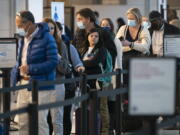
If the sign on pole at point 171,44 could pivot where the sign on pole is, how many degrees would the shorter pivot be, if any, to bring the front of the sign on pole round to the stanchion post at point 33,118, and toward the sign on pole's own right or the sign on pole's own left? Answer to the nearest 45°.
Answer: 0° — it already faces it

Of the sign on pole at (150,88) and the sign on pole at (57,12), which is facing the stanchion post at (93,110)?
the sign on pole at (57,12)

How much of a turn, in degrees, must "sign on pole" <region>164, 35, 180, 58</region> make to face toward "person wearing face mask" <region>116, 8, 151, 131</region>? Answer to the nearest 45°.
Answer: approximately 45° to its right

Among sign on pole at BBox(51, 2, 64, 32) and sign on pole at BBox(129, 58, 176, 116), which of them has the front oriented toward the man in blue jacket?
sign on pole at BBox(51, 2, 64, 32)

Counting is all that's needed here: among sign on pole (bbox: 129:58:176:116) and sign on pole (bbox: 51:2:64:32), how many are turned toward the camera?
2

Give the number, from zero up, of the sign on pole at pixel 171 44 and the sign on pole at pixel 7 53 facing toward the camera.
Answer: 2

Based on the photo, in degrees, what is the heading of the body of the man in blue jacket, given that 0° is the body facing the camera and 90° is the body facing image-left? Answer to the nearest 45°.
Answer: approximately 45°

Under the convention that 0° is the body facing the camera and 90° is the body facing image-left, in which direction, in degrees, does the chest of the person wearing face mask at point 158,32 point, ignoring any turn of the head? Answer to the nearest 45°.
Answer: approximately 45°

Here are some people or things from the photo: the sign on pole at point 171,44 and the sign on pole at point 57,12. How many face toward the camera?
2

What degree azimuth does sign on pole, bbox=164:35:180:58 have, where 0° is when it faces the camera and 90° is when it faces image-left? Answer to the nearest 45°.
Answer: approximately 0°
